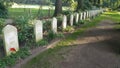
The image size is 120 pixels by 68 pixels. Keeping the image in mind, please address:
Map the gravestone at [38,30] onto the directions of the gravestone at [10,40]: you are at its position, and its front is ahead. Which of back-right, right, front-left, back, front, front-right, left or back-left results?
left

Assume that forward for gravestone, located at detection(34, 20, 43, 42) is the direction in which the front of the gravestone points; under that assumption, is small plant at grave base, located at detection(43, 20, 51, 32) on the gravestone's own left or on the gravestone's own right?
on the gravestone's own left

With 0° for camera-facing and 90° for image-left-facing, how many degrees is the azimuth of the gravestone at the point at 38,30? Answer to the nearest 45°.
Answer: approximately 315°

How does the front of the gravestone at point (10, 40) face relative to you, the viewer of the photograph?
facing the viewer and to the right of the viewer

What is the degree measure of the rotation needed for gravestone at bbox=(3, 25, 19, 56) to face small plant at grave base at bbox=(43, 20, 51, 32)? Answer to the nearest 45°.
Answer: approximately 90° to its left

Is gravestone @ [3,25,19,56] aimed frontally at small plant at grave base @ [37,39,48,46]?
no

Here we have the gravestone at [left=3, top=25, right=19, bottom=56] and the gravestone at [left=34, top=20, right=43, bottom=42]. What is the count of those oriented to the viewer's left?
0

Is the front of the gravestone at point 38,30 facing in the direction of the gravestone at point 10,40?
no

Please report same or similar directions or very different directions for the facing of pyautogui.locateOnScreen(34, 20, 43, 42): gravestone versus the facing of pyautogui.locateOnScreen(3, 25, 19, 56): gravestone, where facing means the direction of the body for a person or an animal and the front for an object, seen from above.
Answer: same or similar directions

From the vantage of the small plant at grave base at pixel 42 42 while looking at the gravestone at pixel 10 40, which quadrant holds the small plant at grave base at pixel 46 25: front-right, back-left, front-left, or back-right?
back-right
